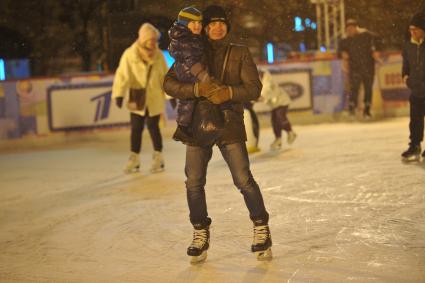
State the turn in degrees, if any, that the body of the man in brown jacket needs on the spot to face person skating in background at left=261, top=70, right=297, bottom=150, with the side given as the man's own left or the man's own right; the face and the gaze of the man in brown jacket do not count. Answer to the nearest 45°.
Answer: approximately 180°

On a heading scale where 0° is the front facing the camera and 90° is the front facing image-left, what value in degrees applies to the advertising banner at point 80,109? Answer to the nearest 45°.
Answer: approximately 0°

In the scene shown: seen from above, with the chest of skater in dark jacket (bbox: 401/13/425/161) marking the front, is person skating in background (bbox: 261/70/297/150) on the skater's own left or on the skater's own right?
on the skater's own right

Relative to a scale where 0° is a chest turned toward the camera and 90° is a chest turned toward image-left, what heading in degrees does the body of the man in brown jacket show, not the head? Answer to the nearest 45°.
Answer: approximately 0°

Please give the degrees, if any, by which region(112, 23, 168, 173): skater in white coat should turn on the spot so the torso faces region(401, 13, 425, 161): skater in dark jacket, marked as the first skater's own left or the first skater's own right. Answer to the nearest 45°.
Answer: approximately 45° to the first skater's own left

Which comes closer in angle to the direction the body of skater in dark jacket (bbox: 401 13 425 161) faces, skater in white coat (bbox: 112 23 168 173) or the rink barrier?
the skater in white coat

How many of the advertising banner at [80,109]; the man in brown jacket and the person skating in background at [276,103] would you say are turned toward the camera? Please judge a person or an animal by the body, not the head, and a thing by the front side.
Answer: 2

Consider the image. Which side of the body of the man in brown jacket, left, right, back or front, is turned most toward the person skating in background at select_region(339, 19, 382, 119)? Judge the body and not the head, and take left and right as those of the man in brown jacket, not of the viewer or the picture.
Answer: back
